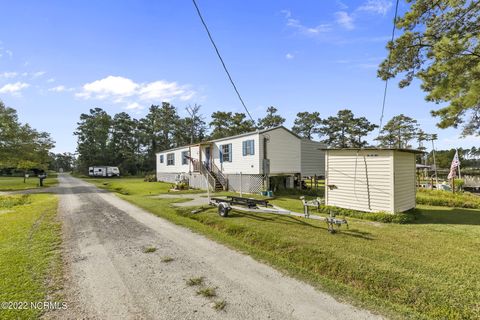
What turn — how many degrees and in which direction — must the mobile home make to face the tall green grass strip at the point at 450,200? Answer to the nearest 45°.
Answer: approximately 90° to its left

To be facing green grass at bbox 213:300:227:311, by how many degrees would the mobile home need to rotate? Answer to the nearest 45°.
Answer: approximately 45° to its left

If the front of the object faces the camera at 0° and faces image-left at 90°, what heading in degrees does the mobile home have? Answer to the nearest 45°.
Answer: approximately 45°

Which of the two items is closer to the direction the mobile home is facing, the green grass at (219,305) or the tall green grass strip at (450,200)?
the green grass

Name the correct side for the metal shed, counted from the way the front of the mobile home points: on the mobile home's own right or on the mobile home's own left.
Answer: on the mobile home's own left
